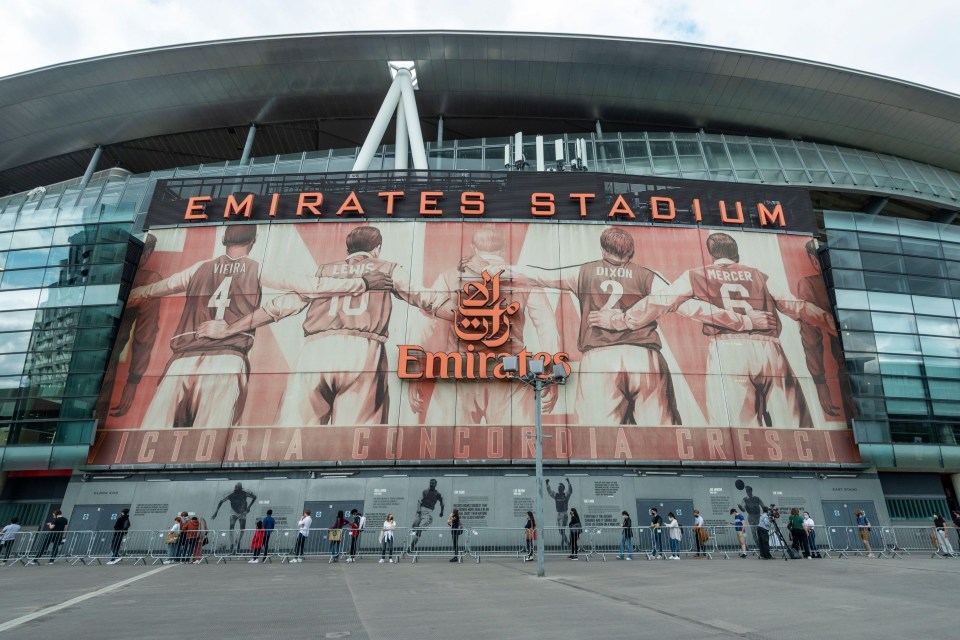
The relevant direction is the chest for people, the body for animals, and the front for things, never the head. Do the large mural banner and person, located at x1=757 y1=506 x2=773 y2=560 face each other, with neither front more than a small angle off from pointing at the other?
no

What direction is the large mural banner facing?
toward the camera

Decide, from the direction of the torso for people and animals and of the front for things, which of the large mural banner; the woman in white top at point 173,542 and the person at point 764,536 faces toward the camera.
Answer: the large mural banner

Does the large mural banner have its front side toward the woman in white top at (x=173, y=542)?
no

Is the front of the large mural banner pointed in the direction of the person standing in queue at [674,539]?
no
